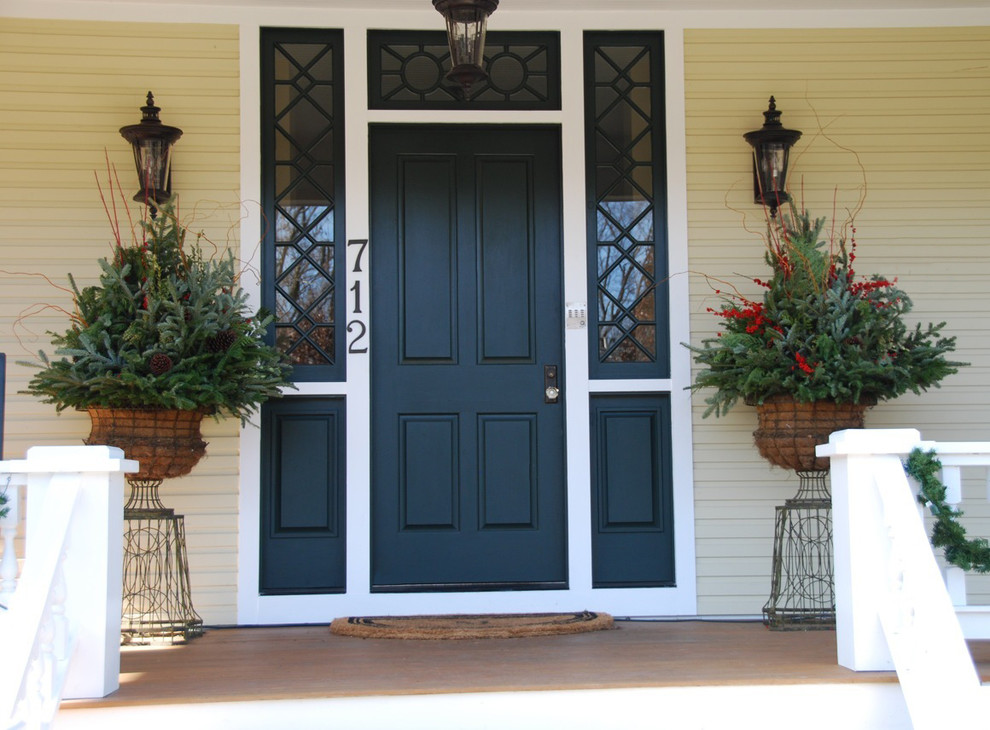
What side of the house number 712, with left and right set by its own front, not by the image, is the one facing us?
front

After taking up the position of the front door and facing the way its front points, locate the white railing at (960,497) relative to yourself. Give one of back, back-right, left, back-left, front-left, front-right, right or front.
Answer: front-left

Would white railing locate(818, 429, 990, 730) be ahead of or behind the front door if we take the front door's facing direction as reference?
ahead

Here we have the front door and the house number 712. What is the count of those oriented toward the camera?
2

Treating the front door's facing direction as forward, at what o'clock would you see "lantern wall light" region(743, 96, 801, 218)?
The lantern wall light is roughly at 9 o'clock from the front door.

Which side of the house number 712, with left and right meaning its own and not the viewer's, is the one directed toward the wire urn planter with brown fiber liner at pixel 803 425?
left

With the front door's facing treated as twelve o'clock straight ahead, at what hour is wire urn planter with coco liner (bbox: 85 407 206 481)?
The wire urn planter with coco liner is roughly at 2 o'clock from the front door.

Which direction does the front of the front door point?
toward the camera
